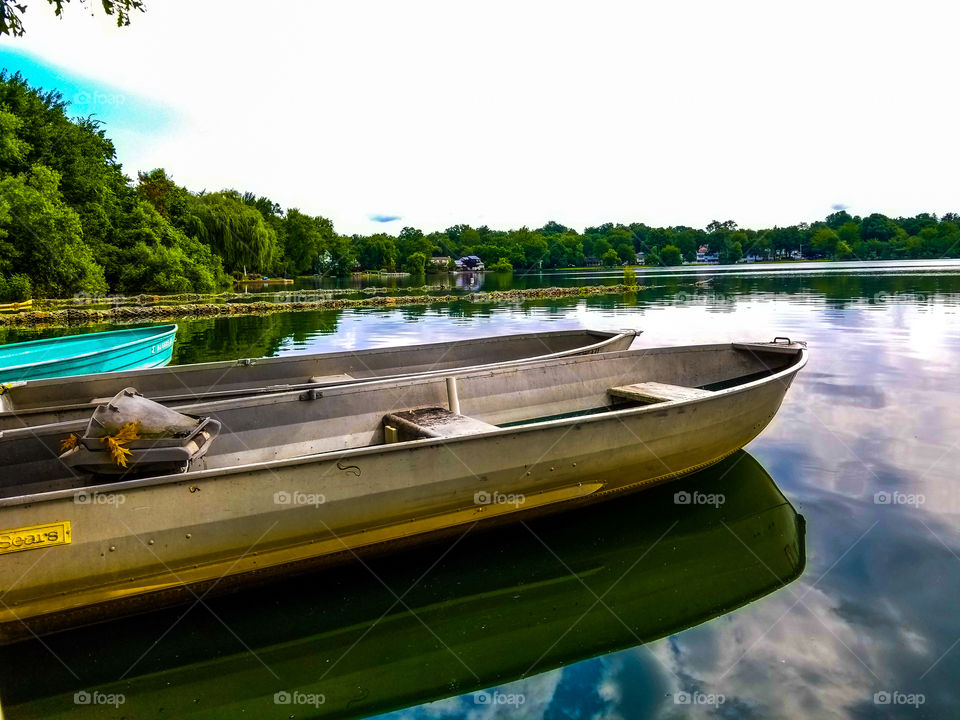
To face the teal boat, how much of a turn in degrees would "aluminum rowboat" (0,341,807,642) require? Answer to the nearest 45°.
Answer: approximately 90° to its left

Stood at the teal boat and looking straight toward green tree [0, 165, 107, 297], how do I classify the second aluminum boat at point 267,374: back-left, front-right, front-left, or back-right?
back-right

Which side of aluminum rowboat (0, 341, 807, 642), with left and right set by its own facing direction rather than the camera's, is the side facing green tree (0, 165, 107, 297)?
left

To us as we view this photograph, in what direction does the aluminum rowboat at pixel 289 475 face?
facing away from the viewer and to the right of the viewer
